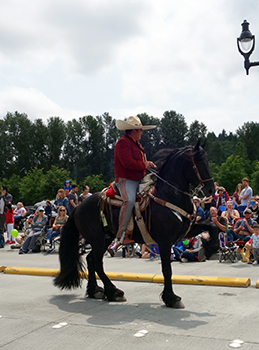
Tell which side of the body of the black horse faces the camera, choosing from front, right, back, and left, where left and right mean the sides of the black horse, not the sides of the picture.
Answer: right

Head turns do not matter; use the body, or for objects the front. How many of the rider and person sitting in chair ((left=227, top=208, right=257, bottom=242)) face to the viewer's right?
1

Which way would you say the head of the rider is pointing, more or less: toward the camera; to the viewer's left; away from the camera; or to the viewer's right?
to the viewer's right

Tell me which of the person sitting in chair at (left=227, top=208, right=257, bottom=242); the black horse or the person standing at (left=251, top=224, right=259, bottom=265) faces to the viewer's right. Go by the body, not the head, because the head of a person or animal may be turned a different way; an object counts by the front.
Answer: the black horse

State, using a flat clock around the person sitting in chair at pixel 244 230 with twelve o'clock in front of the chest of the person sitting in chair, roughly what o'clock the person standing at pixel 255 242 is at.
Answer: The person standing is roughly at 10 o'clock from the person sitting in chair.

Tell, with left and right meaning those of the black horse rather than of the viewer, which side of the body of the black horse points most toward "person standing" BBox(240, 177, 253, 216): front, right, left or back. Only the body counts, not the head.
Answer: left

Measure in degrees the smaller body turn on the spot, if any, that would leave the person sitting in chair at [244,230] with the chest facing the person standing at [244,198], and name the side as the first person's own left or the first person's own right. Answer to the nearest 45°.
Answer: approximately 135° to the first person's own right

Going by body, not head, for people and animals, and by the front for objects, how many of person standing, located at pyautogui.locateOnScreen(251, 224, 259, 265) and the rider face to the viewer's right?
1

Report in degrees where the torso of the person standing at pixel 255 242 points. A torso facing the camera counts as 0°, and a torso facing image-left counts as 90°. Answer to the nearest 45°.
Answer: approximately 45°

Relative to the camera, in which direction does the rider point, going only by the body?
to the viewer's right
